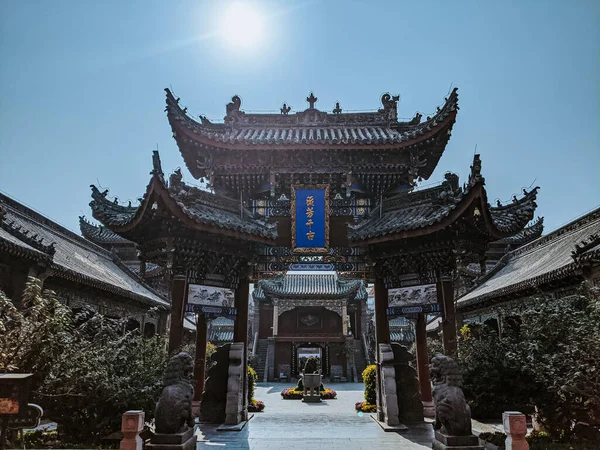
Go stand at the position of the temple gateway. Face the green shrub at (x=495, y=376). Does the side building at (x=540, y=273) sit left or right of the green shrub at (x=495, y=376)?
left

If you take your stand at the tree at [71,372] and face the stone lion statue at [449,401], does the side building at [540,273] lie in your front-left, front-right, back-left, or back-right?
front-left

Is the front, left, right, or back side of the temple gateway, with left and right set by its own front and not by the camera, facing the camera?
front

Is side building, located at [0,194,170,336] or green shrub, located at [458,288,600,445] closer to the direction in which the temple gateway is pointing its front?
the green shrub

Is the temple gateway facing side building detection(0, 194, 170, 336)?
no

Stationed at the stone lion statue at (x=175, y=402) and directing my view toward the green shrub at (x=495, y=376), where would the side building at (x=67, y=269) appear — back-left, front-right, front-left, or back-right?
back-left

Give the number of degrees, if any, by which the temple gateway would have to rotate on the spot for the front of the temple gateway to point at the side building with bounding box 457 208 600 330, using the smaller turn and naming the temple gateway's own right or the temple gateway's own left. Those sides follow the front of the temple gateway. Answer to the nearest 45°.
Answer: approximately 135° to the temple gateway's own left

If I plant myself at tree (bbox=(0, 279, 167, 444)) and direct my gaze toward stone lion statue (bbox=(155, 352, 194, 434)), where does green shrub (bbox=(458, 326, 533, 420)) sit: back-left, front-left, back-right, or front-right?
front-left

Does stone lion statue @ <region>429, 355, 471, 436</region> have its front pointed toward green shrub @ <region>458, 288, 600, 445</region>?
no
